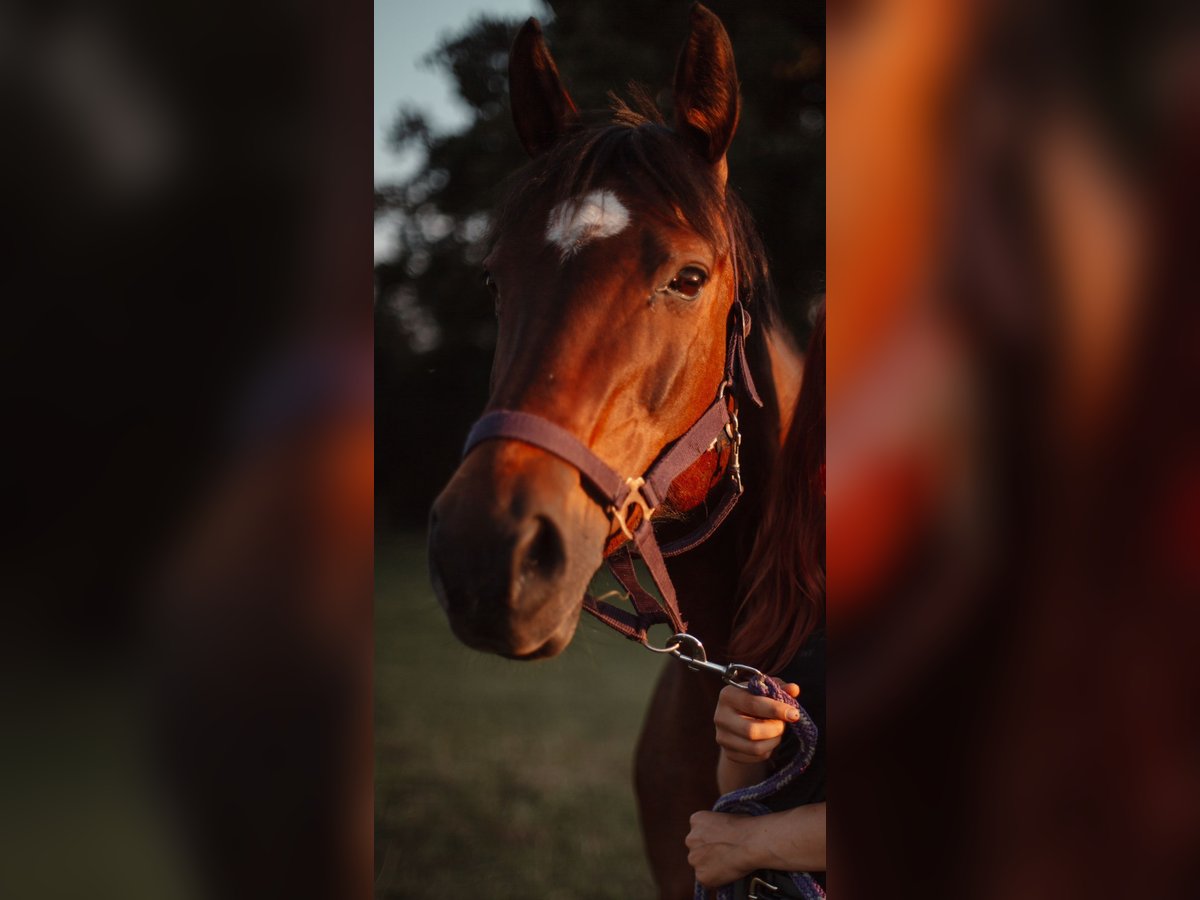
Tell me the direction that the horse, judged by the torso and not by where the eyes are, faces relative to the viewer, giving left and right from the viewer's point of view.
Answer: facing the viewer and to the left of the viewer
